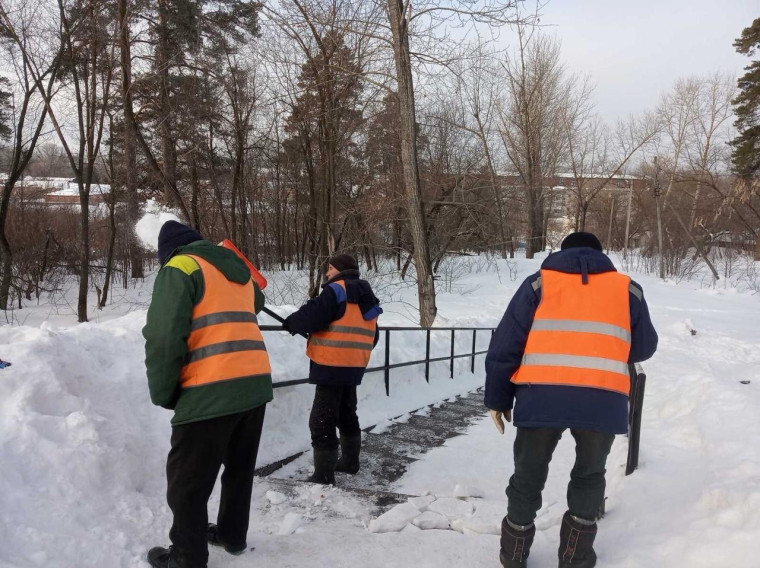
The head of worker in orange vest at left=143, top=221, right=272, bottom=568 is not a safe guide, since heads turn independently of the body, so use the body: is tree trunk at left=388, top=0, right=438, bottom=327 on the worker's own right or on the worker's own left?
on the worker's own right

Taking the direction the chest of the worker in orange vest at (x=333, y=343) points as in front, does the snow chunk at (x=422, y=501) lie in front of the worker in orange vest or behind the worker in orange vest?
behind

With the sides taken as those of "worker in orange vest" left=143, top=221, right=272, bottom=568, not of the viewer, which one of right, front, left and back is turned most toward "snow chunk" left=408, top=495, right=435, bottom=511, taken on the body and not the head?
right

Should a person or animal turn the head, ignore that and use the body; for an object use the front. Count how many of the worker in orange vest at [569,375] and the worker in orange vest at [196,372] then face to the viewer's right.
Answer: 0

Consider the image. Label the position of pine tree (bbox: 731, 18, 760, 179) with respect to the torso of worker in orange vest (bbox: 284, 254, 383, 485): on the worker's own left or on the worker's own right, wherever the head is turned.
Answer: on the worker's own right

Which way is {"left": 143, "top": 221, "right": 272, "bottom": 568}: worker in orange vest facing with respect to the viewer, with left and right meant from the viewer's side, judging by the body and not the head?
facing away from the viewer and to the left of the viewer

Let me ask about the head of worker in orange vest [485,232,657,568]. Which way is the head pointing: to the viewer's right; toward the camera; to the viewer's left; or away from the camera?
away from the camera

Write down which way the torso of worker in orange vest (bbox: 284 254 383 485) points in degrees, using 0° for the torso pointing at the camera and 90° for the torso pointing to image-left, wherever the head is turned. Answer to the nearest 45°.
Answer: approximately 135°

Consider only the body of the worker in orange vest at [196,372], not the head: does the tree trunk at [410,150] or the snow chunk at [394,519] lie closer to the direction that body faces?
the tree trunk

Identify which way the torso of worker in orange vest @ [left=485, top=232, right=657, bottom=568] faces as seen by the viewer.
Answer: away from the camera

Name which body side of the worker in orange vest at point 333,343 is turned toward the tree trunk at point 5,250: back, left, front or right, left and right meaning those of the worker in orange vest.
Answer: front
